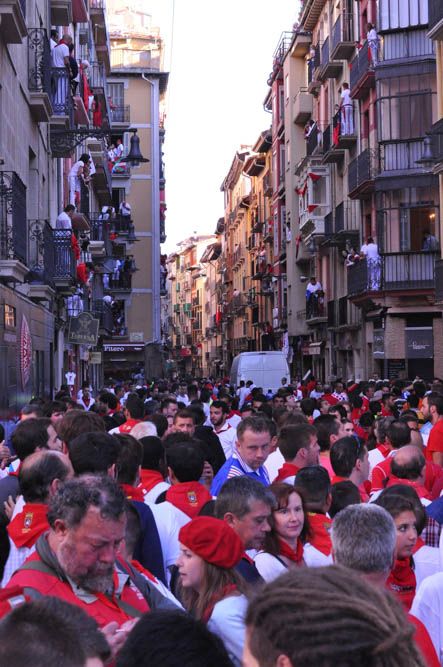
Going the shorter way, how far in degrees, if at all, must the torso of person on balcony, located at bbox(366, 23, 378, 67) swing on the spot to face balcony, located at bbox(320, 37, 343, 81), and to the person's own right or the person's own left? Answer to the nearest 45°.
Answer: approximately 90° to the person's own right

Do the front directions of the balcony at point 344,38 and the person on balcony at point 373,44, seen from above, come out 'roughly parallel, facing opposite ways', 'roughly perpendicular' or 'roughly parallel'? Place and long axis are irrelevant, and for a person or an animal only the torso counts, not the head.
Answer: roughly parallel

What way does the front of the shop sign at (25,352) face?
to the viewer's right

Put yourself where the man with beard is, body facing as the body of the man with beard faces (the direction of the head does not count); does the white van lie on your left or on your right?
on your left

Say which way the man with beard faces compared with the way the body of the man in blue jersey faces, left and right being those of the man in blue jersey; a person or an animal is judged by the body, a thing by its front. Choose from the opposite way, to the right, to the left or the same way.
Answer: the same way

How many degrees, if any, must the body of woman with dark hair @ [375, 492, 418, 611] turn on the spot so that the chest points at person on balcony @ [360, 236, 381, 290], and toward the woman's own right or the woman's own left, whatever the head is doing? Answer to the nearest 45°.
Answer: approximately 135° to the woman's own left

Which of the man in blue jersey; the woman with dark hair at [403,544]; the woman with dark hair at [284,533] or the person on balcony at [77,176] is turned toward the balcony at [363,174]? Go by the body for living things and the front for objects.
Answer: the person on balcony

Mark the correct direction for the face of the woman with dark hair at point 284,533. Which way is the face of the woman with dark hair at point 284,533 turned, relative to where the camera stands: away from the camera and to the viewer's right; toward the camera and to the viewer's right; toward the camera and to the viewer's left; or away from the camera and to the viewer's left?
toward the camera and to the viewer's right

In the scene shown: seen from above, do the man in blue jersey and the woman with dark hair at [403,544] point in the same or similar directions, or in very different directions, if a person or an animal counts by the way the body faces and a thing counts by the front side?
same or similar directions

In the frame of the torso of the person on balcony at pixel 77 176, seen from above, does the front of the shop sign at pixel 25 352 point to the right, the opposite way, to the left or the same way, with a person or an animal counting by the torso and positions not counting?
the same way

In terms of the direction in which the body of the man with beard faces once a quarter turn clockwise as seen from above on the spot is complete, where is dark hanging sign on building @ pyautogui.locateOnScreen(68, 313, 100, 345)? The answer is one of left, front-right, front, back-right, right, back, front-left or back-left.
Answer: back-right

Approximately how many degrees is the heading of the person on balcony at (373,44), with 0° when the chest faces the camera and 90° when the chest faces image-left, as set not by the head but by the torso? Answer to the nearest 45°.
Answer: approximately 90°

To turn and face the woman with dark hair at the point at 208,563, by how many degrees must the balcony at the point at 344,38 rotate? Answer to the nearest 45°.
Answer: approximately 90° to its left

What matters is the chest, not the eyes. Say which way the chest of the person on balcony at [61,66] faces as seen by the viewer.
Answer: to the viewer's right

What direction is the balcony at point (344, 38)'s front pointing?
to the viewer's left
